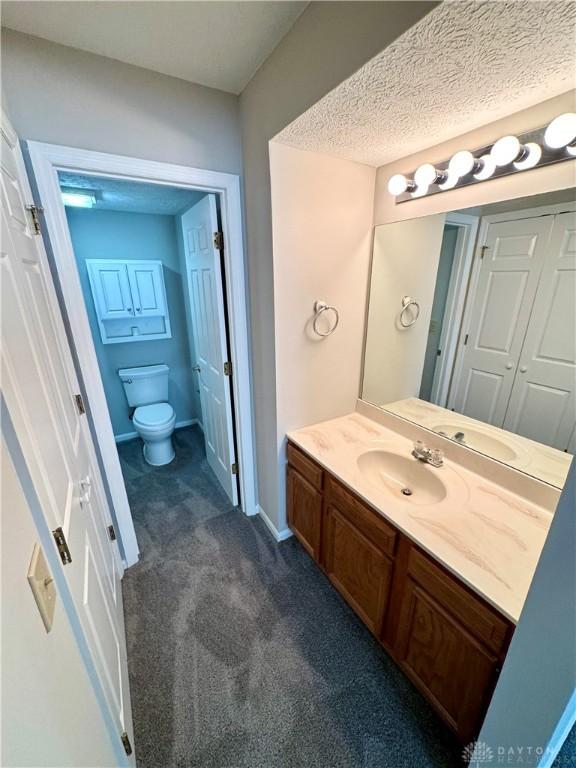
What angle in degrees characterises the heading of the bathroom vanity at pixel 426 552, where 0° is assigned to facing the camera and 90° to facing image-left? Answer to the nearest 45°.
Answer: approximately 45°

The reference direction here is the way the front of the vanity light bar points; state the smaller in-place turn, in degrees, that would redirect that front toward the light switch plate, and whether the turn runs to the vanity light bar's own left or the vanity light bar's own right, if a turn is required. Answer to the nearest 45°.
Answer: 0° — it already faces it

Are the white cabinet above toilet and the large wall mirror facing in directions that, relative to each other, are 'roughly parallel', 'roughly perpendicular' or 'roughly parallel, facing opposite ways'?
roughly perpendicular

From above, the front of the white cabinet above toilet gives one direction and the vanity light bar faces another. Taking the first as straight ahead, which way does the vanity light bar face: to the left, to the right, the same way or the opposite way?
to the right

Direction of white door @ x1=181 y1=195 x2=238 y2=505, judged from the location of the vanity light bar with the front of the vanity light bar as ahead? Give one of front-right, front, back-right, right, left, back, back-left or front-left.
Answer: front-right

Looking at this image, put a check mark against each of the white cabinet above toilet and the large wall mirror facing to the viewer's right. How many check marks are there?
0

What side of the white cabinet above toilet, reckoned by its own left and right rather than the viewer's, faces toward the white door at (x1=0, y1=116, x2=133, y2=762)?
front

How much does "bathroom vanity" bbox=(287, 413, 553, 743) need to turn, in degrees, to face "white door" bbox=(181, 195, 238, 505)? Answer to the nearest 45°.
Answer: approximately 45° to its right

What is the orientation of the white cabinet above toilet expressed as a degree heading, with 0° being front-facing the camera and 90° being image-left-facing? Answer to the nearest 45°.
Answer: approximately 0°

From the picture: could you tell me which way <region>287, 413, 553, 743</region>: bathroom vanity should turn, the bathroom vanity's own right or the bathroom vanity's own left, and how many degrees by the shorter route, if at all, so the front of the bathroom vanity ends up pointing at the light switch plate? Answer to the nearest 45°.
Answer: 0° — it already faces it
